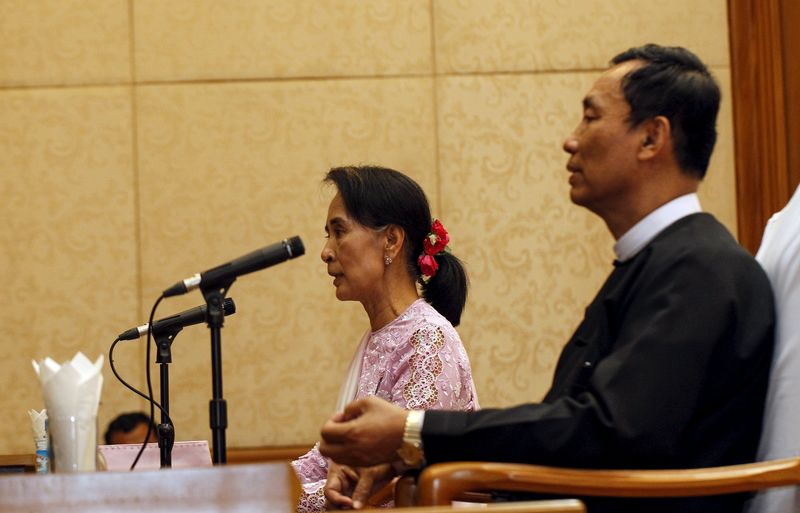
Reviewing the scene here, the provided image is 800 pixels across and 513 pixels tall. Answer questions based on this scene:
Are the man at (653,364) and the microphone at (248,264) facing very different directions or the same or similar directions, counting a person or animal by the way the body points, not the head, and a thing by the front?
very different directions

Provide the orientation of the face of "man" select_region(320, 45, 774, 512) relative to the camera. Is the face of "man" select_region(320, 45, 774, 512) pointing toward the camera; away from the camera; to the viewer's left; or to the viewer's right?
to the viewer's left

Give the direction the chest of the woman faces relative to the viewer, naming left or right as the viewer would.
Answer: facing to the left of the viewer

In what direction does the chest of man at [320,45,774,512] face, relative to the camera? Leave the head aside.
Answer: to the viewer's left

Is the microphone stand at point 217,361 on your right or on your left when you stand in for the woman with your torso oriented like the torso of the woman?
on your left

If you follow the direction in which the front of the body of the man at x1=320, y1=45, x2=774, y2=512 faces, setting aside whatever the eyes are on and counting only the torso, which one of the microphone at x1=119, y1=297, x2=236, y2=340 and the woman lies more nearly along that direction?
the microphone

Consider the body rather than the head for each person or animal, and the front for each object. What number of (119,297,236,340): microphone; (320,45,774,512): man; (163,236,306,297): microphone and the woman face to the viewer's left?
2

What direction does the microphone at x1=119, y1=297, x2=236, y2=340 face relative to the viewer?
to the viewer's right

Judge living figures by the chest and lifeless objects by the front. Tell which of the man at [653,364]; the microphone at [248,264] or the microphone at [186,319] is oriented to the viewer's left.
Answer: the man
